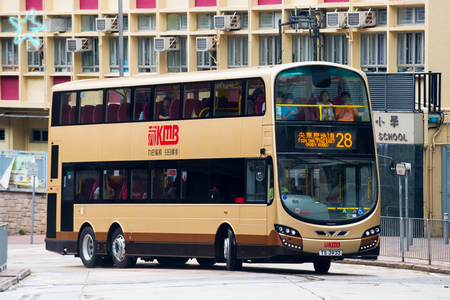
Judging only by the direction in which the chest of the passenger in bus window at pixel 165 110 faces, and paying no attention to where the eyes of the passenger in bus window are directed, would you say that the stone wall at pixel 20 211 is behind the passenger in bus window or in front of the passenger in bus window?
behind

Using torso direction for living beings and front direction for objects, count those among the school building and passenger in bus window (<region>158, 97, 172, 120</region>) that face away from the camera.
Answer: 0

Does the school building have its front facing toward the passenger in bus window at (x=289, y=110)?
yes

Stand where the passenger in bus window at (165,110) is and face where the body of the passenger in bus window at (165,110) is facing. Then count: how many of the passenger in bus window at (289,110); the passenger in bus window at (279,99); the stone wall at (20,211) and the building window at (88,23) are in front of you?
2

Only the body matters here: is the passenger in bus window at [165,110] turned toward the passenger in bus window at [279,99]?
yes

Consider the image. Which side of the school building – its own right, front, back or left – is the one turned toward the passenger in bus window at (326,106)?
front

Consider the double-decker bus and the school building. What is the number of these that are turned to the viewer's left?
0

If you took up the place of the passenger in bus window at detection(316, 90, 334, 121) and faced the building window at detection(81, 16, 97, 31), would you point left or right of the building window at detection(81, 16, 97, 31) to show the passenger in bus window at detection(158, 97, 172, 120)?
left

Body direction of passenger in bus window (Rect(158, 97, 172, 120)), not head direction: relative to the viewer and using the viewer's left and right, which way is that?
facing the viewer and to the right of the viewer

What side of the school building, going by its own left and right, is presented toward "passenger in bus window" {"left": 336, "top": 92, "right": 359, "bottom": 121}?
front

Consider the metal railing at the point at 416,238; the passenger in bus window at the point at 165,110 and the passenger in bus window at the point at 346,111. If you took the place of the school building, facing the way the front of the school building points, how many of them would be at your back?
0

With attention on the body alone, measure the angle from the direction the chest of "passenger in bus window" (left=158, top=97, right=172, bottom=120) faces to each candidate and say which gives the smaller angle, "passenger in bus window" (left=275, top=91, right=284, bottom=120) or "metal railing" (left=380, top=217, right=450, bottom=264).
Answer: the passenger in bus window

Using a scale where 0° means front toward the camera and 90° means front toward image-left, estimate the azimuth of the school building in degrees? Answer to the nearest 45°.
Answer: approximately 0°

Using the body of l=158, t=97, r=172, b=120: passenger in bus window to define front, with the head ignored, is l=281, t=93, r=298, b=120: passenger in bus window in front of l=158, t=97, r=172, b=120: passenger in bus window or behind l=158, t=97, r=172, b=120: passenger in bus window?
in front

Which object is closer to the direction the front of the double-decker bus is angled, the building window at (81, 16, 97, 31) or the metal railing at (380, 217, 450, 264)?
the metal railing
